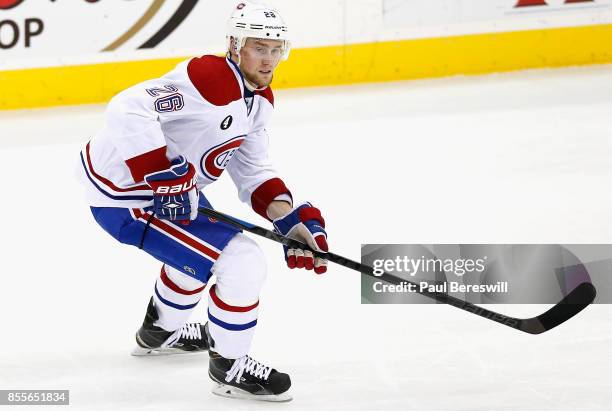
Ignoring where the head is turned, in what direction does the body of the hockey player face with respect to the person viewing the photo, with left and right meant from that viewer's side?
facing the viewer and to the right of the viewer

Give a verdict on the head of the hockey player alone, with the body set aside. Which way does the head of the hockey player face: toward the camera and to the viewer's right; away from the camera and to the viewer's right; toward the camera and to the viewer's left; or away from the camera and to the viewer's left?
toward the camera and to the viewer's right
